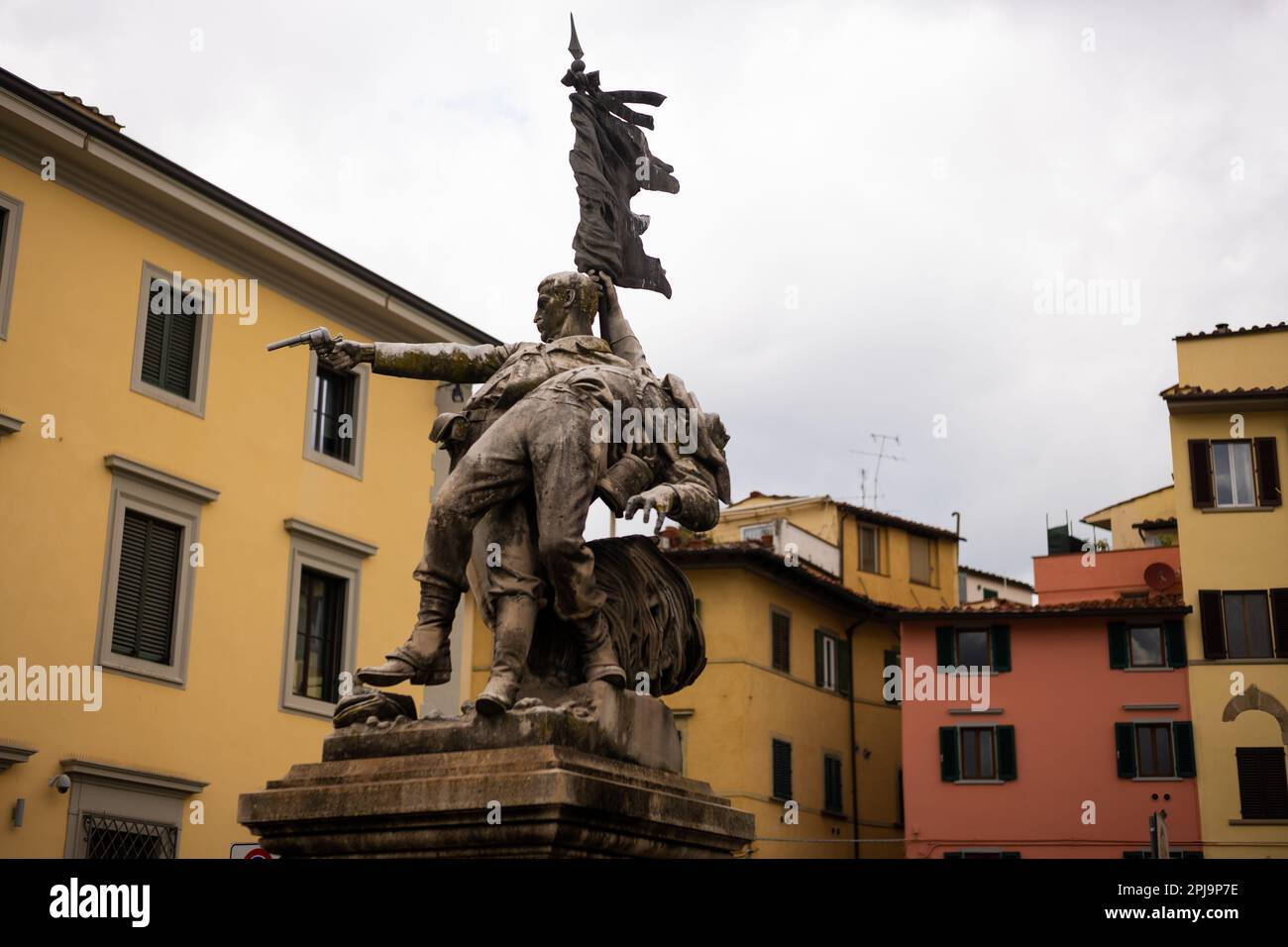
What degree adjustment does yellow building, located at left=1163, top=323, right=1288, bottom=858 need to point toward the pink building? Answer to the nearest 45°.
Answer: approximately 90° to its right

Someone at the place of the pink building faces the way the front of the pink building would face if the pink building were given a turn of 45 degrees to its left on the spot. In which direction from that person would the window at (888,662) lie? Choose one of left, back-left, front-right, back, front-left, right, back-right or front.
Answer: back

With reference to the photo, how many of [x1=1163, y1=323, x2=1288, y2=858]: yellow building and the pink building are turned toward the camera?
2

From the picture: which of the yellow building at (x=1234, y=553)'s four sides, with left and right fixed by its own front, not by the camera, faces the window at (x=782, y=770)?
right

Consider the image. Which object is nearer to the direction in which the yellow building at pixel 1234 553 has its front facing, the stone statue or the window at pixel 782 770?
the stone statue

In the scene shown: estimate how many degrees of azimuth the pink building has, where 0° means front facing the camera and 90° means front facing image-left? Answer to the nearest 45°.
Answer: approximately 0°

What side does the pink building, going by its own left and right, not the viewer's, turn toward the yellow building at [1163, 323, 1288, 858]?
left

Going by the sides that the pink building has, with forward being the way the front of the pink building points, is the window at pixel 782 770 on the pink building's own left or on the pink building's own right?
on the pink building's own right

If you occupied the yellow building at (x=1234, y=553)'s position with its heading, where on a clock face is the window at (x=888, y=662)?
The window is roughly at 4 o'clock from the yellow building.

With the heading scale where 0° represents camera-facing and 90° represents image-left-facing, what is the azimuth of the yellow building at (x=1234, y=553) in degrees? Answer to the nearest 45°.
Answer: approximately 0°
